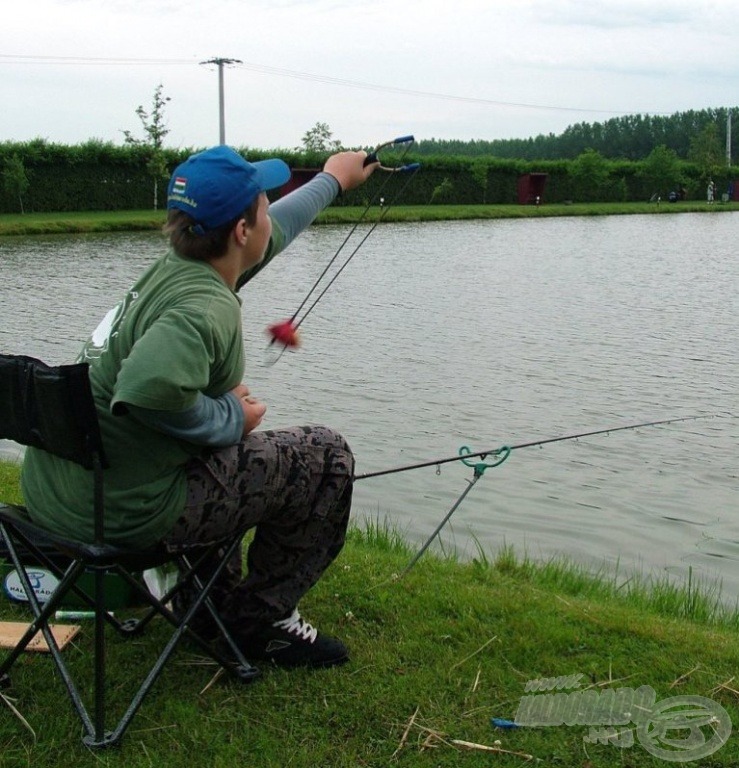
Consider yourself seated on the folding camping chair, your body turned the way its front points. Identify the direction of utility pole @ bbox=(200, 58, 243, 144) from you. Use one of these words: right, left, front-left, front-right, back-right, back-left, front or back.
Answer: front-left

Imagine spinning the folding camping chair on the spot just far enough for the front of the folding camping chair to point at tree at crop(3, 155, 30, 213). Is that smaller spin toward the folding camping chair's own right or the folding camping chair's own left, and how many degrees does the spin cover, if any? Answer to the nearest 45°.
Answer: approximately 45° to the folding camping chair's own left

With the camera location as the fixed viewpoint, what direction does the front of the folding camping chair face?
facing away from the viewer and to the right of the viewer

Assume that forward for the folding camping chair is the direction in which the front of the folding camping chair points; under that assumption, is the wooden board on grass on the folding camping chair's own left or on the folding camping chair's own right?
on the folding camping chair's own left
